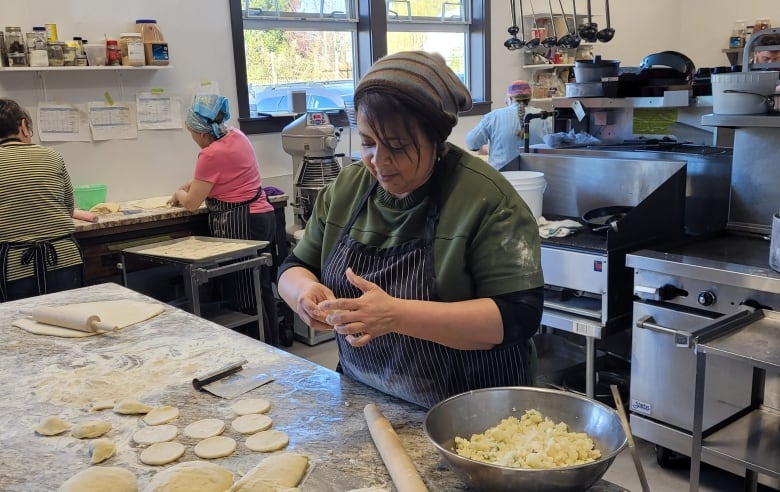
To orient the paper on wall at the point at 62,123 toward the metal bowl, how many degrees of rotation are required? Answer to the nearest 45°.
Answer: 0° — it already faces it

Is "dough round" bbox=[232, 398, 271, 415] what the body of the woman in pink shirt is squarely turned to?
no

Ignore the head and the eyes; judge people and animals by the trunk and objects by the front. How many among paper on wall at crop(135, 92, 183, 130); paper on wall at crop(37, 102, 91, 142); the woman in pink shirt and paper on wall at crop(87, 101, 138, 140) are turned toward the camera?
3

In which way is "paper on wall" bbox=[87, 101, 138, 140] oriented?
toward the camera

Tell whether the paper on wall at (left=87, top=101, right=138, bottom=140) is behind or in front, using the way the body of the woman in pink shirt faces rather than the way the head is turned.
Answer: in front

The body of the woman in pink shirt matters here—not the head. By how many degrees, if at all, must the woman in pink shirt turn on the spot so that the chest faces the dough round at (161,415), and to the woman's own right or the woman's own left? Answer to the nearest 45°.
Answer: approximately 135° to the woman's own left

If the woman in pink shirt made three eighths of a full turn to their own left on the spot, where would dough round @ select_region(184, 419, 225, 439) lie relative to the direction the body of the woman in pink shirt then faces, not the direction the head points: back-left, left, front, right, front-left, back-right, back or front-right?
front

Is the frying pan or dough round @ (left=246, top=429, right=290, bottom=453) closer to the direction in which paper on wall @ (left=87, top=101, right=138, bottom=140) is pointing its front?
the dough round

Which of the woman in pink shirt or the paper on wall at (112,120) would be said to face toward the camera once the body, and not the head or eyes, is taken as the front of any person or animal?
the paper on wall

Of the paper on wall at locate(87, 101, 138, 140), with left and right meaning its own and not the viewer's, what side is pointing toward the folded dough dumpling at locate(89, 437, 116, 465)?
front

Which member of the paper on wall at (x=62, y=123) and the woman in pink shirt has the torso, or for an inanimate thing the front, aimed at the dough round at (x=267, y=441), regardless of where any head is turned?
the paper on wall

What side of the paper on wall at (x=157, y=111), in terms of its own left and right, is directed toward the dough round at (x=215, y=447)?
front

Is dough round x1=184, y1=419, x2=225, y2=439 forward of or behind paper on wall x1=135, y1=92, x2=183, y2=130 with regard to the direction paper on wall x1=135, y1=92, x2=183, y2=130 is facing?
forward

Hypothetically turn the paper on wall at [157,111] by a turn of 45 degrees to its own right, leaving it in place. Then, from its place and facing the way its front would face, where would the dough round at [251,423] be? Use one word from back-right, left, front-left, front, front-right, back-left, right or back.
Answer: front-left

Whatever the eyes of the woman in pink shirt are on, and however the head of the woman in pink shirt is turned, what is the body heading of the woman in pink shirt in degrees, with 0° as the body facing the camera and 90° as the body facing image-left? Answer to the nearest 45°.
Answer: approximately 135°
